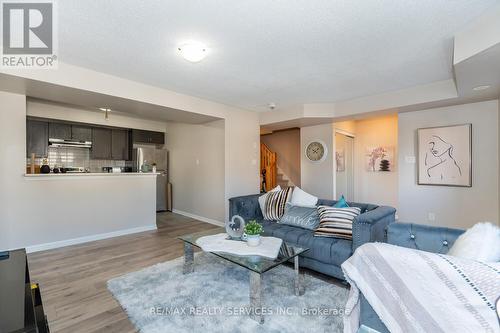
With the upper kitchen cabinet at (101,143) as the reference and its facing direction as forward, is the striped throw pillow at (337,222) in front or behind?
in front

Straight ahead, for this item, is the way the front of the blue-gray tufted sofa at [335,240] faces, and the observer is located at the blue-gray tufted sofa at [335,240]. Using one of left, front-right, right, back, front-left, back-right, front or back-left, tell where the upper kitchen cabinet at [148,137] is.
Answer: right

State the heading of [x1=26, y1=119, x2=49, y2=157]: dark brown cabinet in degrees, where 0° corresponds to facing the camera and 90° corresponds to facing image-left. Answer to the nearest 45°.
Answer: approximately 0°

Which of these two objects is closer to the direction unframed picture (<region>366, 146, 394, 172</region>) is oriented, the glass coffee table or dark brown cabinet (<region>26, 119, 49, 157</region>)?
the glass coffee table

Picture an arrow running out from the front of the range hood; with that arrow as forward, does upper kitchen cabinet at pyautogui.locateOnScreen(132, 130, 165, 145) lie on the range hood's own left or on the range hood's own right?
on the range hood's own left

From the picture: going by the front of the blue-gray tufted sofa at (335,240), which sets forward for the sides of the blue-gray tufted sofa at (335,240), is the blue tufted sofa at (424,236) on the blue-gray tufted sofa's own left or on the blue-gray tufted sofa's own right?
on the blue-gray tufted sofa's own left

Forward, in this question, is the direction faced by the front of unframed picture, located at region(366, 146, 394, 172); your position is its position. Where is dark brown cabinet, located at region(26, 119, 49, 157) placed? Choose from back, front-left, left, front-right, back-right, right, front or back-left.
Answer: front-right

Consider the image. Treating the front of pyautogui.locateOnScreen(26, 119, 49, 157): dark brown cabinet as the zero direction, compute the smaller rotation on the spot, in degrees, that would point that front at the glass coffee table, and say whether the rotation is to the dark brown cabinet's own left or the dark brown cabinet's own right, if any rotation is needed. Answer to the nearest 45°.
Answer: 0° — it already faces it

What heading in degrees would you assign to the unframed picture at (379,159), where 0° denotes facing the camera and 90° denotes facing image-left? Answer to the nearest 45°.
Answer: approximately 0°

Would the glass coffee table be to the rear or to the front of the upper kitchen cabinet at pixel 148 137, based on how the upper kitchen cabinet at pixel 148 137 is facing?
to the front
